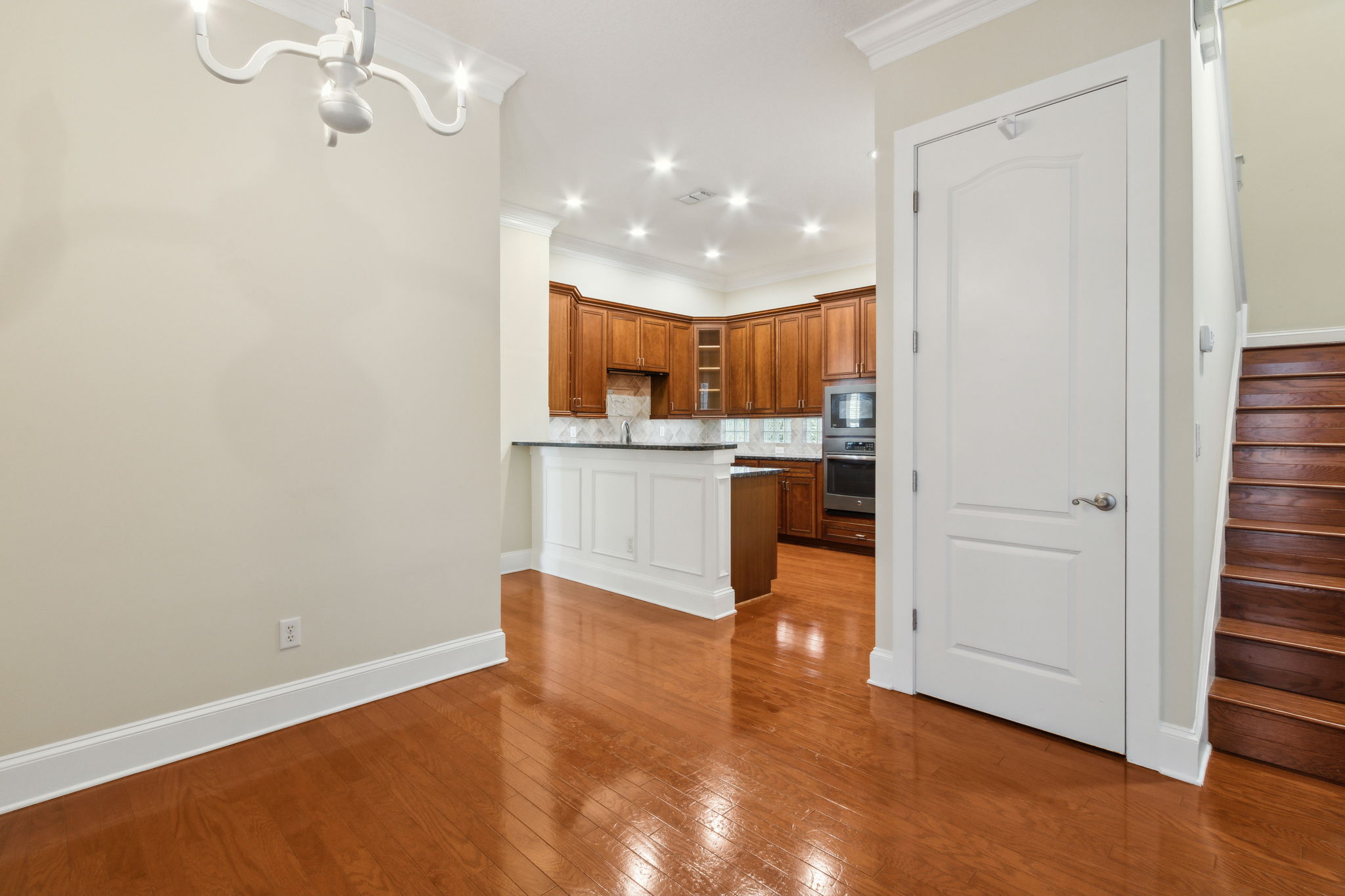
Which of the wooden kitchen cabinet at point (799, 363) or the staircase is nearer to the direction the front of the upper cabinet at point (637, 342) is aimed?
the staircase

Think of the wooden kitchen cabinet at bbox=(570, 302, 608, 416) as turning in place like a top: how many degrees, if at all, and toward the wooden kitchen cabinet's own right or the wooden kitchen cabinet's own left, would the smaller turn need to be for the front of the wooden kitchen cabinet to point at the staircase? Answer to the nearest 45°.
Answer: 0° — it already faces it

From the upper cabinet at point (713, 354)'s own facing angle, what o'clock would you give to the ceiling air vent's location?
The ceiling air vent is roughly at 12 o'clock from the upper cabinet.

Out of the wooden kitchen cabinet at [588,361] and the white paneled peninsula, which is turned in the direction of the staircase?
the wooden kitchen cabinet

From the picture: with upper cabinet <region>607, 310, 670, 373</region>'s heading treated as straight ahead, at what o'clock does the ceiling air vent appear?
The ceiling air vent is roughly at 1 o'clock from the upper cabinet.

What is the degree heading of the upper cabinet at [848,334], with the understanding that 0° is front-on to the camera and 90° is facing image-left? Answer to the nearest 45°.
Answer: approximately 45°

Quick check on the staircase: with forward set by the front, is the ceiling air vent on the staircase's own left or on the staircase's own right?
on the staircase's own right
